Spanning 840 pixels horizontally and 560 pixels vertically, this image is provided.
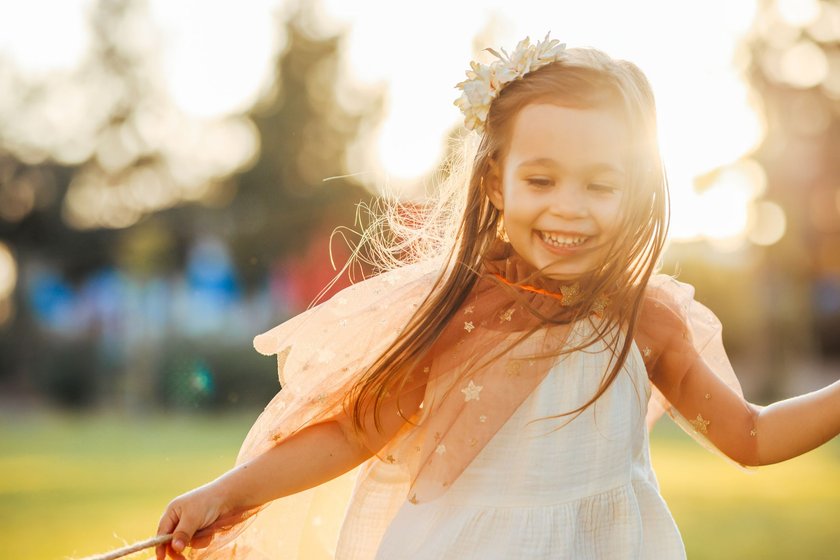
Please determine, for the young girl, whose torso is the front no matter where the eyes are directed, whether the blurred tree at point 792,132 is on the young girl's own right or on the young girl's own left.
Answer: on the young girl's own left

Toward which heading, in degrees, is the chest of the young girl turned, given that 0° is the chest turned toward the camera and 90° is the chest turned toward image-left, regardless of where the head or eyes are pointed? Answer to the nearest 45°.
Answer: approximately 315°

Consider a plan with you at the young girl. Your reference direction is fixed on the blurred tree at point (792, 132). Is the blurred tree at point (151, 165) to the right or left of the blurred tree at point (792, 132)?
left

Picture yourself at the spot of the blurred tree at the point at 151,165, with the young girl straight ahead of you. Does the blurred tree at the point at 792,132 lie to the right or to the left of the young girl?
left

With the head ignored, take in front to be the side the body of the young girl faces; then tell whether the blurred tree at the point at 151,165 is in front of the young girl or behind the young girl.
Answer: behind
